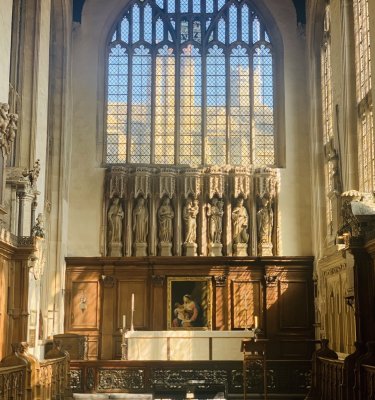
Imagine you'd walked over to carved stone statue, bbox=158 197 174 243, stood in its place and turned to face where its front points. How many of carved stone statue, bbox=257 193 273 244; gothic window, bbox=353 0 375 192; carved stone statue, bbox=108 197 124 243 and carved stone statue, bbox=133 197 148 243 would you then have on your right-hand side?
2

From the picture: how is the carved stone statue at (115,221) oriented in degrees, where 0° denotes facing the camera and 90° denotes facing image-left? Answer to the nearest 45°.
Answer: approximately 0°

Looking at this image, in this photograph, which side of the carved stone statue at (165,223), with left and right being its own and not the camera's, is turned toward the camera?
front

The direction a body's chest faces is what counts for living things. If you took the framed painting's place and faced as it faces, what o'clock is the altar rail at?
The altar rail is roughly at 12 o'clock from the framed painting.

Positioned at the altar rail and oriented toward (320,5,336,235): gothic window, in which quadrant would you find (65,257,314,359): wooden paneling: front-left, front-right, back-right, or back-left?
front-left

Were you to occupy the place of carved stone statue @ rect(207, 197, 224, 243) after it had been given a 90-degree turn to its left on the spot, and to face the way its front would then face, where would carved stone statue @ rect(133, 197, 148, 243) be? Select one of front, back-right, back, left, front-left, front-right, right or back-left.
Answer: back

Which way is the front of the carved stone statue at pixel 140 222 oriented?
toward the camera

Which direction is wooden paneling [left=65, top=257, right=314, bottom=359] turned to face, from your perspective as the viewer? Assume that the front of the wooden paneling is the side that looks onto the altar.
facing the viewer

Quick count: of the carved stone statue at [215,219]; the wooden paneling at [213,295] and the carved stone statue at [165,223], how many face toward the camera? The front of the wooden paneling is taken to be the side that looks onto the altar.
3

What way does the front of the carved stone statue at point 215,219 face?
toward the camera
